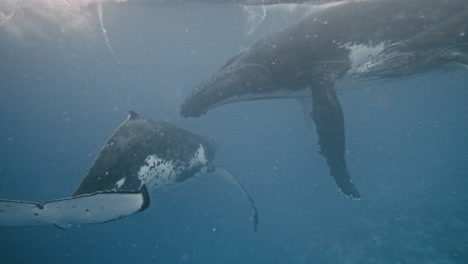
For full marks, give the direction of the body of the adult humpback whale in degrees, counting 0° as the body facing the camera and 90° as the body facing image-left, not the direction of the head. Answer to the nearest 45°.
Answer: approximately 90°

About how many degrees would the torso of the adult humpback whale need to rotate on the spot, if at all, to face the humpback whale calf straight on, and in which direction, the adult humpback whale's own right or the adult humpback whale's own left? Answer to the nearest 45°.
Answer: approximately 45° to the adult humpback whale's own left
